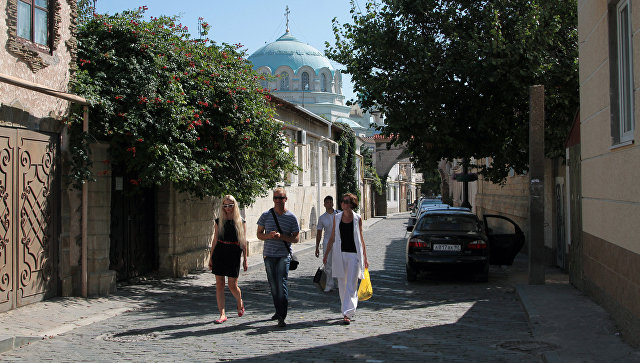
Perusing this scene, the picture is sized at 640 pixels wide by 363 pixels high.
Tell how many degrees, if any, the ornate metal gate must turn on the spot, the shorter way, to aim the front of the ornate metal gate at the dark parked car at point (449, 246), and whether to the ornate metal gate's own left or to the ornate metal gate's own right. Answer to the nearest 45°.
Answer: approximately 45° to the ornate metal gate's own left

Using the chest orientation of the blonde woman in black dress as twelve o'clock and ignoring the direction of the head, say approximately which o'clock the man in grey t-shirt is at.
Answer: The man in grey t-shirt is roughly at 10 o'clock from the blonde woman in black dress.

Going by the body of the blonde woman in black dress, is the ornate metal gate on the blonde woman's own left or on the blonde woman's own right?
on the blonde woman's own right

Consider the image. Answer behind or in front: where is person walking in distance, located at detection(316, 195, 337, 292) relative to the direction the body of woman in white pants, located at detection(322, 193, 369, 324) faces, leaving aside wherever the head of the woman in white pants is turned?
behind

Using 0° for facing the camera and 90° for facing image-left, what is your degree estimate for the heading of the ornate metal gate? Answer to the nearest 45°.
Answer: approximately 315°

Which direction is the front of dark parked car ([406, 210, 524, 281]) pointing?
away from the camera

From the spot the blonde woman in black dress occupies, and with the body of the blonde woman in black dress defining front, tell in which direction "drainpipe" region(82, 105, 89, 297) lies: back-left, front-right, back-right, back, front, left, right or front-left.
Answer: back-right

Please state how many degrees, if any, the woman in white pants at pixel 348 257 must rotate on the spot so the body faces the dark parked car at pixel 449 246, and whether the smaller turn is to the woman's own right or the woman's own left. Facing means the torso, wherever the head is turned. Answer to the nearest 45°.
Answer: approximately 135° to the woman's own left
